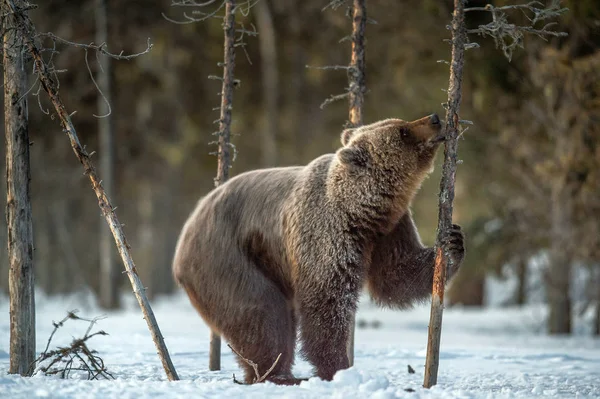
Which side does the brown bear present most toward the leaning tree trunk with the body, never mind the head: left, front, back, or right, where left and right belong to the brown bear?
back

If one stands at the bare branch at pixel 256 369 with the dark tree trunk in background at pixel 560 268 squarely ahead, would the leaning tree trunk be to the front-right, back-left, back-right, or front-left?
back-left

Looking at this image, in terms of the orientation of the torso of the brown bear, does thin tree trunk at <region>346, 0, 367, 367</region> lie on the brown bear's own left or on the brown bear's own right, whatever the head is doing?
on the brown bear's own left

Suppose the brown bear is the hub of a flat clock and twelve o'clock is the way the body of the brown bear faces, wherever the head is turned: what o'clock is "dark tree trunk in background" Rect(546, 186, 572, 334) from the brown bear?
The dark tree trunk in background is roughly at 10 o'clock from the brown bear.

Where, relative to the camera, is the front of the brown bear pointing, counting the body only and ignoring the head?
to the viewer's right

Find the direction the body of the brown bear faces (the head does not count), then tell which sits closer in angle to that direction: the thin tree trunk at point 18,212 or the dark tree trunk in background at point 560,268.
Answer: the dark tree trunk in background

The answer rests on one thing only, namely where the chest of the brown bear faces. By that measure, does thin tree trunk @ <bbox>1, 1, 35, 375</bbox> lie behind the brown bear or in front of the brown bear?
behind

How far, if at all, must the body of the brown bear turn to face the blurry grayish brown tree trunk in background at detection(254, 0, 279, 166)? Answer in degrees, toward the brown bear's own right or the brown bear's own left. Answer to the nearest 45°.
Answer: approximately 90° to the brown bear's own left

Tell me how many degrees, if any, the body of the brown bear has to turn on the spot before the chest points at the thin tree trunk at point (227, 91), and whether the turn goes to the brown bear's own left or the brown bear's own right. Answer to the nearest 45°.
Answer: approximately 135° to the brown bear's own left
